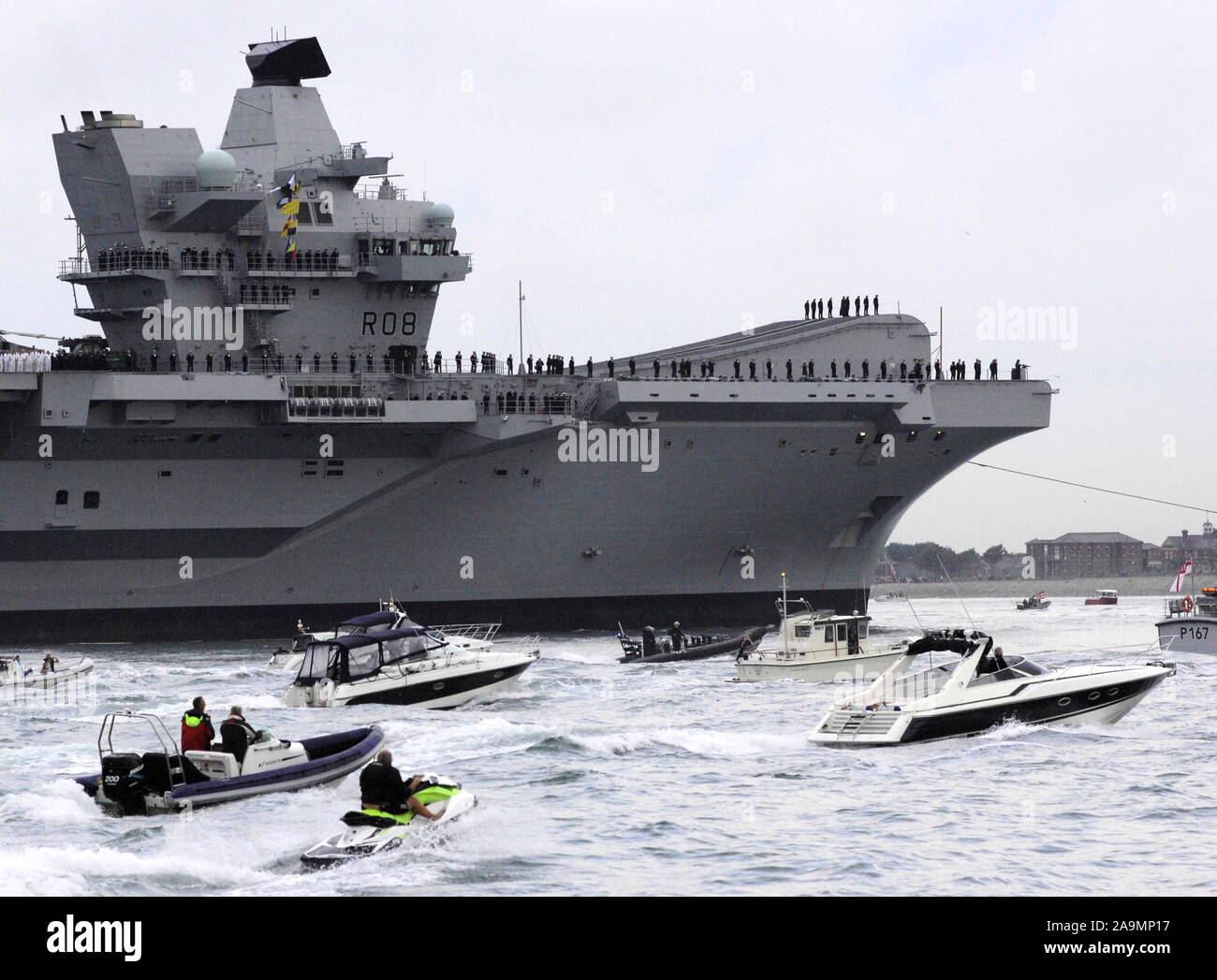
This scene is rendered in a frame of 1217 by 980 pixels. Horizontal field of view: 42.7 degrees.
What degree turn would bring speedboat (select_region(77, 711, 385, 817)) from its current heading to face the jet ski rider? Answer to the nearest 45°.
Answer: approximately 90° to its right

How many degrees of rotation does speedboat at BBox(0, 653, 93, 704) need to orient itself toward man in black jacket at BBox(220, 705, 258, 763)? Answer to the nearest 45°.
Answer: approximately 90° to its right

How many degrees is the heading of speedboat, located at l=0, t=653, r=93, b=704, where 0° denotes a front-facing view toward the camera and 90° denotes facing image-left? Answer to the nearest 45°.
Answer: approximately 270°

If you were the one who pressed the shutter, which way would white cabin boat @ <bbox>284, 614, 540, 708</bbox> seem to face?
facing away from the viewer and to the right of the viewer

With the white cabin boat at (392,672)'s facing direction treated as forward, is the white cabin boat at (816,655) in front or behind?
in front

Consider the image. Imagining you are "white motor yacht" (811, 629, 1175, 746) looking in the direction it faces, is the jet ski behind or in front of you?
behind

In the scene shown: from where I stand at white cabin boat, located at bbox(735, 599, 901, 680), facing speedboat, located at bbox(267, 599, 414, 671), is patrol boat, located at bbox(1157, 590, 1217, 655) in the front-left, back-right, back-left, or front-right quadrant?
back-right

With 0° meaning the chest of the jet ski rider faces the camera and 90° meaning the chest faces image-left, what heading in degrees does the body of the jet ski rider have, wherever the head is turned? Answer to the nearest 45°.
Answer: approximately 225°

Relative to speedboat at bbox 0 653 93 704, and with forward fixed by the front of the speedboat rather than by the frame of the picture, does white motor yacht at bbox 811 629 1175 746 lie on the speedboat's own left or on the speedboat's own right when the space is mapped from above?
on the speedboat's own right

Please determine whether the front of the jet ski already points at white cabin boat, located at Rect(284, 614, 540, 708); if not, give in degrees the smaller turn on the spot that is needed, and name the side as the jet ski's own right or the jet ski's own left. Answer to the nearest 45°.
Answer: approximately 45° to the jet ski's own left

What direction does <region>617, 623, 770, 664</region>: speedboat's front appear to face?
to the viewer's right

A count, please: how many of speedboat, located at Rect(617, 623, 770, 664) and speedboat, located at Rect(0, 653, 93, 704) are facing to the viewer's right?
2
